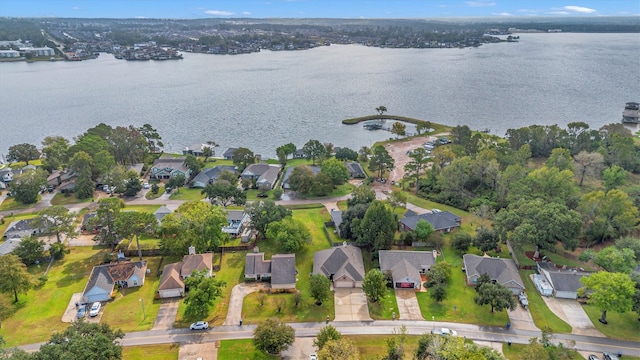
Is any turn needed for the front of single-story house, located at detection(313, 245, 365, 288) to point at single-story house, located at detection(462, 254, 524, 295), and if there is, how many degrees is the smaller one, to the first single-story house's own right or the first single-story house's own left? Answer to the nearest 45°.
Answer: approximately 90° to the first single-story house's own left

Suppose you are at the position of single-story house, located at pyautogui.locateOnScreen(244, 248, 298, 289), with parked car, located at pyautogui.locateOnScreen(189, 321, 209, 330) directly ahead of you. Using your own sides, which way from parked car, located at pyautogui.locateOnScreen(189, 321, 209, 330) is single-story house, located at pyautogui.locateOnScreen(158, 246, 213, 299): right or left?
right

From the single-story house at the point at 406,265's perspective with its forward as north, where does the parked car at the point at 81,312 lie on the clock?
The parked car is roughly at 2 o'clock from the single-story house.

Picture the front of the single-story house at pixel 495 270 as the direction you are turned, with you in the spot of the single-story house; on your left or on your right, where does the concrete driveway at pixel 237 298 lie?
on your right

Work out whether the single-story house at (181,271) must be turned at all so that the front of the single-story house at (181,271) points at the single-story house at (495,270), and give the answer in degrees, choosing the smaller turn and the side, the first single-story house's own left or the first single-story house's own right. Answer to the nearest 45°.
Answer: approximately 90° to the first single-story house's own left

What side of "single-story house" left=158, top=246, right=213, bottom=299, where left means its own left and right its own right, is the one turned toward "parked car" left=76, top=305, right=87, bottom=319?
right

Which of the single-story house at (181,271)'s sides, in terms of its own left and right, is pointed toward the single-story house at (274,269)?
left

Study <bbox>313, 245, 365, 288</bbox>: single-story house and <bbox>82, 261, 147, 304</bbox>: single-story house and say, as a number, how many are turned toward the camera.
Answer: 2

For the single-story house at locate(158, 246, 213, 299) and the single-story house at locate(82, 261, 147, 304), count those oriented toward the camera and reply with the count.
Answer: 2

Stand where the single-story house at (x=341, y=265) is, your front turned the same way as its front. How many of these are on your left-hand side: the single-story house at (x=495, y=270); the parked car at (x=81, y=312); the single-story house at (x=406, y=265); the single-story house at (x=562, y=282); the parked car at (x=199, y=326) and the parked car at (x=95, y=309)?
3

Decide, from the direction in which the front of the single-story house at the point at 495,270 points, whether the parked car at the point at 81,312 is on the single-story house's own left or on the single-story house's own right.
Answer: on the single-story house's own right

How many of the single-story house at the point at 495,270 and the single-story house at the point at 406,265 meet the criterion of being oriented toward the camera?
2
